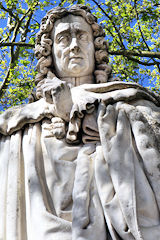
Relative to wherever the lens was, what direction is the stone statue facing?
facing the viewer
